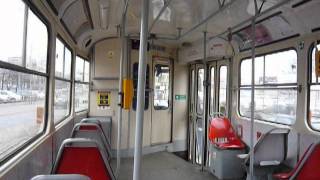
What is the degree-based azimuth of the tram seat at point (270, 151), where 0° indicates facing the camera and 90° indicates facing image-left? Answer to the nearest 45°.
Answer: approximately 135°

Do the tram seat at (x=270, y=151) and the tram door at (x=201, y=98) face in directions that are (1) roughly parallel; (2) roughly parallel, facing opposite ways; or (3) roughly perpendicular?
roughly perpendicular

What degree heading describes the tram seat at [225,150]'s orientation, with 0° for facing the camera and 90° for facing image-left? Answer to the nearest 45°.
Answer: approximately 315°

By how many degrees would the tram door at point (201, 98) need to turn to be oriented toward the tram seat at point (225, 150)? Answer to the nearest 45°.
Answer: approximately 45° to its left

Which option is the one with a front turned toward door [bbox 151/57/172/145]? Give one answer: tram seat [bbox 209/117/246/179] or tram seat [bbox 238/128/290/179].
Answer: tram seat [bbox 238/128/290/179]

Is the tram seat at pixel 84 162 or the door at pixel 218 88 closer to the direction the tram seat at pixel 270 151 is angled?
the door

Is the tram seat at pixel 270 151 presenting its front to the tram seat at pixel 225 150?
yes

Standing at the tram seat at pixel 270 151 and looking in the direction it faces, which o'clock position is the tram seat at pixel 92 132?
the tram seat at pixel 92 132 is roughly at 10 o'clock from the tram seat at pixel 270 151.

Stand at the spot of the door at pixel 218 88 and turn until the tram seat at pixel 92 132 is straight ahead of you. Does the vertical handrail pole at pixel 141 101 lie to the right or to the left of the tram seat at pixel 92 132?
left

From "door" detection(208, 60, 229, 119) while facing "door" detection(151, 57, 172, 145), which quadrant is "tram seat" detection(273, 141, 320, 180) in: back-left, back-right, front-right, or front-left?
back-left

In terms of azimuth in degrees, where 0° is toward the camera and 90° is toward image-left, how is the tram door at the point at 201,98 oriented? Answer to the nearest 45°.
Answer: approximately 45°

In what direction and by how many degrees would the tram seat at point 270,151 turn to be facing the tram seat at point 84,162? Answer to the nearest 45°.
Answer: approximately 90° to its left
